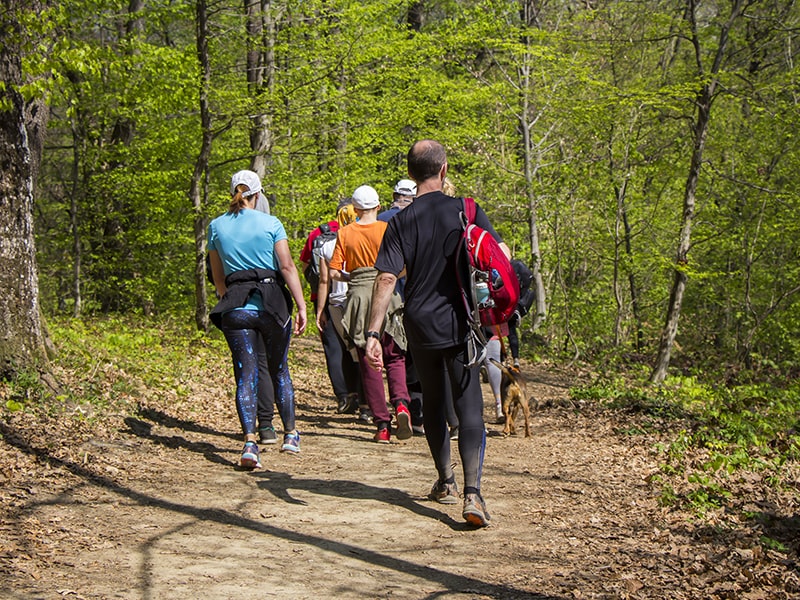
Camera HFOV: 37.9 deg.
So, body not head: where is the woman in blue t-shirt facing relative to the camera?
away from the camera

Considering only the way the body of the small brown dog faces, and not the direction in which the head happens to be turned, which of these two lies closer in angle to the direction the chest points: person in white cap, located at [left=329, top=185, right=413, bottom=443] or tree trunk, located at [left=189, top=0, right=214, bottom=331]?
the tree trunk

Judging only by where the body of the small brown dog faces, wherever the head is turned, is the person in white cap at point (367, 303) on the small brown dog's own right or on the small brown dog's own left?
on the small brown dog's own left

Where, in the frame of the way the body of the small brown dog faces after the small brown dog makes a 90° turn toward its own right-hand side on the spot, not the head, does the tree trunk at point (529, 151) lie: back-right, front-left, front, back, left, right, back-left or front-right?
left

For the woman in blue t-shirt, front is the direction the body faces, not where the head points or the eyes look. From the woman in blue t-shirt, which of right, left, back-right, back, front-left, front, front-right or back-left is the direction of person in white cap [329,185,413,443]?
front-right

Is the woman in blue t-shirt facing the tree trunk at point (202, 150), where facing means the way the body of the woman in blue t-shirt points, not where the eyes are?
yes

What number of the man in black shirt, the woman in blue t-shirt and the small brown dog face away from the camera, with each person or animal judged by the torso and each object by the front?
3

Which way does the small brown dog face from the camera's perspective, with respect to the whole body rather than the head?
away from the camera

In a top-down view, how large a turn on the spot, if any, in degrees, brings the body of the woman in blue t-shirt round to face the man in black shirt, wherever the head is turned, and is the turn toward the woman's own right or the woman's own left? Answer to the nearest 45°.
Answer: approximately 135° to the woman's own right

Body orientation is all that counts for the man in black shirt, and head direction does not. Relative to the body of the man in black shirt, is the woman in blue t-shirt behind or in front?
in front

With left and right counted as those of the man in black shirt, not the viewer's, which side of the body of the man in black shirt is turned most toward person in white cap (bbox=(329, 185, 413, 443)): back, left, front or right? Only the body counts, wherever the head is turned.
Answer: front

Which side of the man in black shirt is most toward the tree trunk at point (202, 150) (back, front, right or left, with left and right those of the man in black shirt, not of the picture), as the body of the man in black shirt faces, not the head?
front

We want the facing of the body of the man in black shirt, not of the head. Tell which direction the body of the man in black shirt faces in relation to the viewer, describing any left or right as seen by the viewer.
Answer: facing away from the viewer
